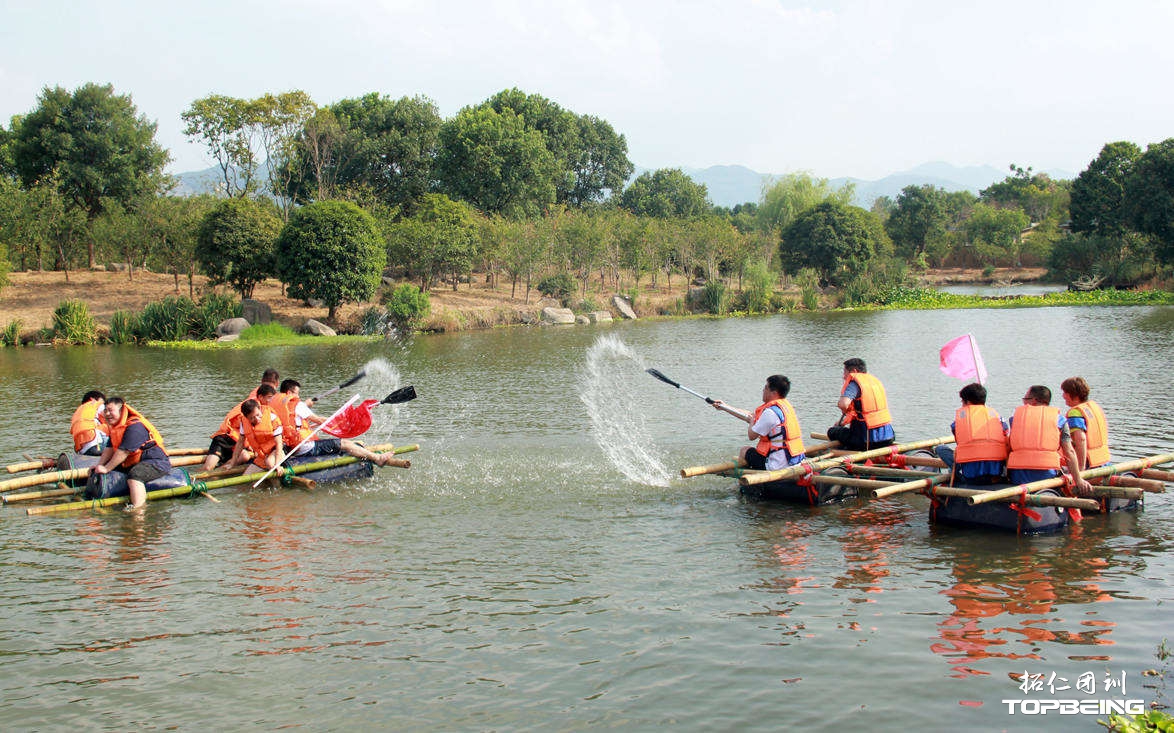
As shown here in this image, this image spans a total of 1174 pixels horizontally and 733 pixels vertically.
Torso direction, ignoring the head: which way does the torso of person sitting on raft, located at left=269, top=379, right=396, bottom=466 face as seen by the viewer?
to the viewer's right

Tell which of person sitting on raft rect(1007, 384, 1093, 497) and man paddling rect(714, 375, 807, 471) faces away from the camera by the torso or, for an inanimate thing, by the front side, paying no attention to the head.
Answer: the person sitting on raft

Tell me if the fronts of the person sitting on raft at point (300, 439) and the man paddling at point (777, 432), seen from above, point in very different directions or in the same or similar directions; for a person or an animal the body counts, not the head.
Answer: very different directions

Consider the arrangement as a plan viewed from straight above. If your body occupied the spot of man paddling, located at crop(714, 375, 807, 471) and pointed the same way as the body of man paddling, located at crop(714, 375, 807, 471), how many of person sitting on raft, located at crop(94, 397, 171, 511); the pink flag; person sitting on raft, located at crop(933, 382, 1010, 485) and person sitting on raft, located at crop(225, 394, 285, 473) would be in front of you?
2

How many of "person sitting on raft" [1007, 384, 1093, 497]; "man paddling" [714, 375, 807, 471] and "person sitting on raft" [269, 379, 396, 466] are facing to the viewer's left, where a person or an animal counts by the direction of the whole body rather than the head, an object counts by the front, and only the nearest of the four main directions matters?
1

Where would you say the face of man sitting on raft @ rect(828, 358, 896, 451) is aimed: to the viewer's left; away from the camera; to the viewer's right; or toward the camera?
to the viewer's left

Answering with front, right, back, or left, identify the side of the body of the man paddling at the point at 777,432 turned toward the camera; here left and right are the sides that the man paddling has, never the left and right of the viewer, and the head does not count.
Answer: left

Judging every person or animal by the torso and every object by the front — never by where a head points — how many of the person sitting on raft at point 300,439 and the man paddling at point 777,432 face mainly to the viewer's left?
1

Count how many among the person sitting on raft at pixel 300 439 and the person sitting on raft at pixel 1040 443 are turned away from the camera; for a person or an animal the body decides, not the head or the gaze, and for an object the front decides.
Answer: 1

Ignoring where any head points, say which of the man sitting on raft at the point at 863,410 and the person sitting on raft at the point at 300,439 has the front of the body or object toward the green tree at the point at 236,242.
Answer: the man sitting on raft

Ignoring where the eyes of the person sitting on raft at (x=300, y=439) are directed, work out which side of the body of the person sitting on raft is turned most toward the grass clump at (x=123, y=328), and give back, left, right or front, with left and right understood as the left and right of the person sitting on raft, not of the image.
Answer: left

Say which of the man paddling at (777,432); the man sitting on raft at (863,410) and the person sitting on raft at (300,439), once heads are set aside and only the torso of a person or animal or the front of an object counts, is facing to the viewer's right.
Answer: the person sitting on raft
